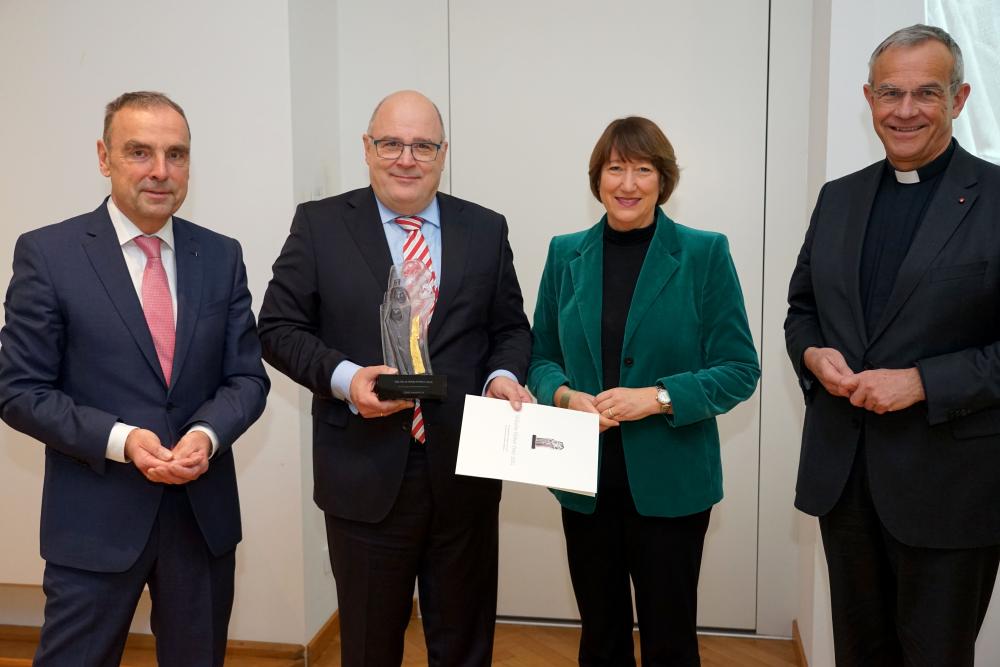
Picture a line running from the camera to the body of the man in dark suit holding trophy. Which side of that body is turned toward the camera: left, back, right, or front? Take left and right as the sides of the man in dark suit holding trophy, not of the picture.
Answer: front

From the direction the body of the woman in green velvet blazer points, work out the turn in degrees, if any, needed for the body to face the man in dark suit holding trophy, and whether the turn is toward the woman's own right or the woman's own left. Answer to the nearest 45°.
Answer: approximately 90° to the woman's own right

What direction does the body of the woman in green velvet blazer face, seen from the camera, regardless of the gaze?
toward the camera

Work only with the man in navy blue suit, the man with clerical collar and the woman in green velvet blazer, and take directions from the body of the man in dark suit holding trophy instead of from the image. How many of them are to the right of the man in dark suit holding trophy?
1

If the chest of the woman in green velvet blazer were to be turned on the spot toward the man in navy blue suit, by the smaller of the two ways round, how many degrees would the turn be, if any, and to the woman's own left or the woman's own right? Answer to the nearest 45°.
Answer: approximately 90° to the woman's own right

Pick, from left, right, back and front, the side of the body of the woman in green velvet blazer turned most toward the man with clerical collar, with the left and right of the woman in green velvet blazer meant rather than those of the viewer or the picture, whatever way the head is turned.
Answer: left

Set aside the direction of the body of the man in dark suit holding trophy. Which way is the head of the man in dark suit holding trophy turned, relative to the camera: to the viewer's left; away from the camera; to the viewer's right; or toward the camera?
toward the camera

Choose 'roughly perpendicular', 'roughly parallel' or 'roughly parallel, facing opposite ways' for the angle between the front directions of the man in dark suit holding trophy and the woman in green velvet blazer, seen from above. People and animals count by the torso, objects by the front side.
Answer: roughly parallel

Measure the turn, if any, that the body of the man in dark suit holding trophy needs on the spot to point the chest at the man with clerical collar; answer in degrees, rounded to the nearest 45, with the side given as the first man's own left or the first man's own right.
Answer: approximately 90° to the first man's own left

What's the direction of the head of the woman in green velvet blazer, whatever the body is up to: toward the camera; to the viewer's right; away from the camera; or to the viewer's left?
toward the camera

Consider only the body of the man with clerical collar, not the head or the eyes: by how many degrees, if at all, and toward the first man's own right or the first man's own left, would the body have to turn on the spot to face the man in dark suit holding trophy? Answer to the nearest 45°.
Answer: approximately 45° to the first man's own right

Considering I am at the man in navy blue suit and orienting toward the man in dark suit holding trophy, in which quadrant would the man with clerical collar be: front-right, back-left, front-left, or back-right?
front-right

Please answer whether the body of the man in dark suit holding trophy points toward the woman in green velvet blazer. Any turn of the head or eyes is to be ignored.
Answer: no

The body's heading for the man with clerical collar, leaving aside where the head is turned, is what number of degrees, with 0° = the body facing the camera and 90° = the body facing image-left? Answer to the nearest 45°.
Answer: approximately 45°
